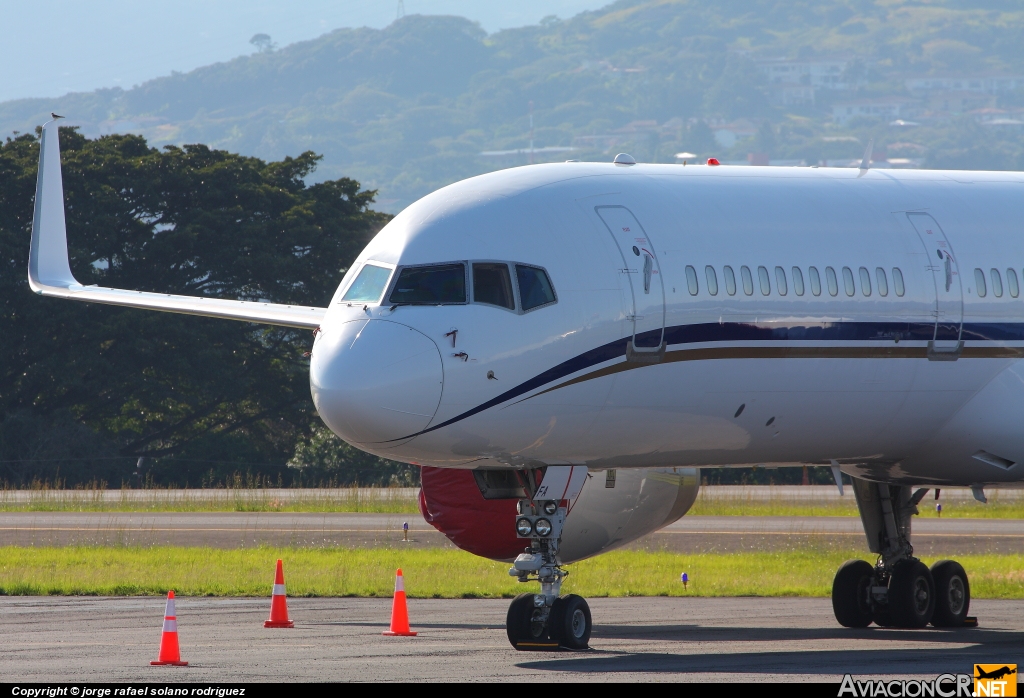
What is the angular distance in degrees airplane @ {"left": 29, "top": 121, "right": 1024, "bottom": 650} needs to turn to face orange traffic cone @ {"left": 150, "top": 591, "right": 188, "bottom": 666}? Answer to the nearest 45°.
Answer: approximately 45° to its right

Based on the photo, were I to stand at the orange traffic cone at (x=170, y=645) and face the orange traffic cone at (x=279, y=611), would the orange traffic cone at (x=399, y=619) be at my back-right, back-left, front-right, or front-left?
front-right

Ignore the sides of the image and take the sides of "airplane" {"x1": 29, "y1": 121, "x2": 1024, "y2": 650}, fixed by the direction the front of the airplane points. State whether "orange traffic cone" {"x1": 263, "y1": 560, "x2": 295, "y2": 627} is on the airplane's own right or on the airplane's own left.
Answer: on the airplane's own right

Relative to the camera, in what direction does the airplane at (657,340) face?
facing the viewer and to the left of the viewer
